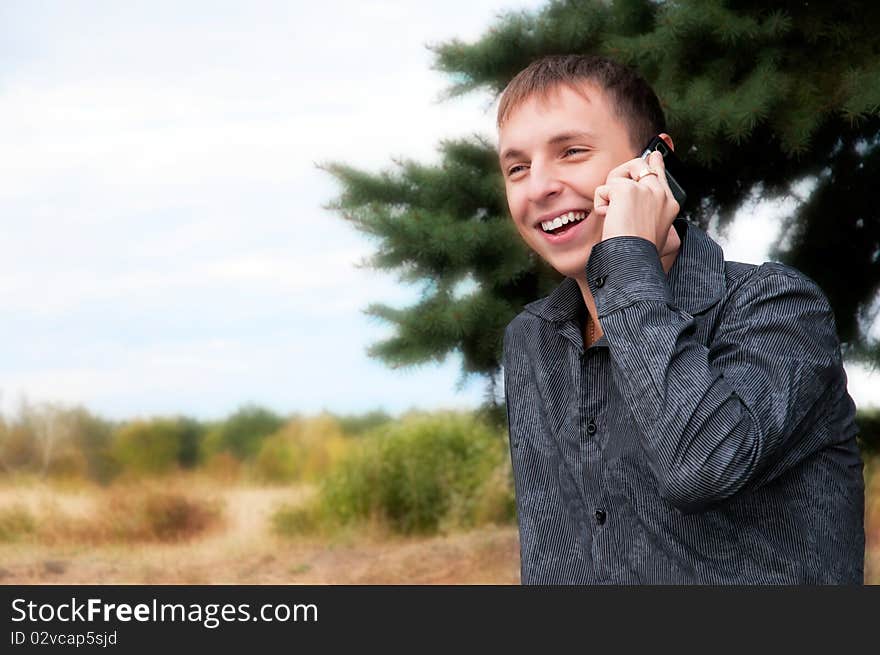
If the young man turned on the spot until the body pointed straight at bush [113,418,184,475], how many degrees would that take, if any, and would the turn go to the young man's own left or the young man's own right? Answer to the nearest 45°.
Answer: approximately 90° to the young man's own right

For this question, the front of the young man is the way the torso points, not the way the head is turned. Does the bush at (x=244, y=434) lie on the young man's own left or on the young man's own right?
on the young man's own right

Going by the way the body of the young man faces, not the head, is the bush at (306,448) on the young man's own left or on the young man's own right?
on the young man's own right

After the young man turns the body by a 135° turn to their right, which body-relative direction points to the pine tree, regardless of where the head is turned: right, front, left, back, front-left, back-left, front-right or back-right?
front

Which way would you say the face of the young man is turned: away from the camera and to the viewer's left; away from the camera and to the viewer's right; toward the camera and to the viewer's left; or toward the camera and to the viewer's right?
toward the camera and to the viewer's left

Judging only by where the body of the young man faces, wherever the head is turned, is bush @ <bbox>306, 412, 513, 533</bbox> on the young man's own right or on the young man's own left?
on the young man's own right

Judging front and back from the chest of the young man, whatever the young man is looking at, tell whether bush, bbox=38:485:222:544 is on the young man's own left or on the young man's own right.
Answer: on the young man's own right
